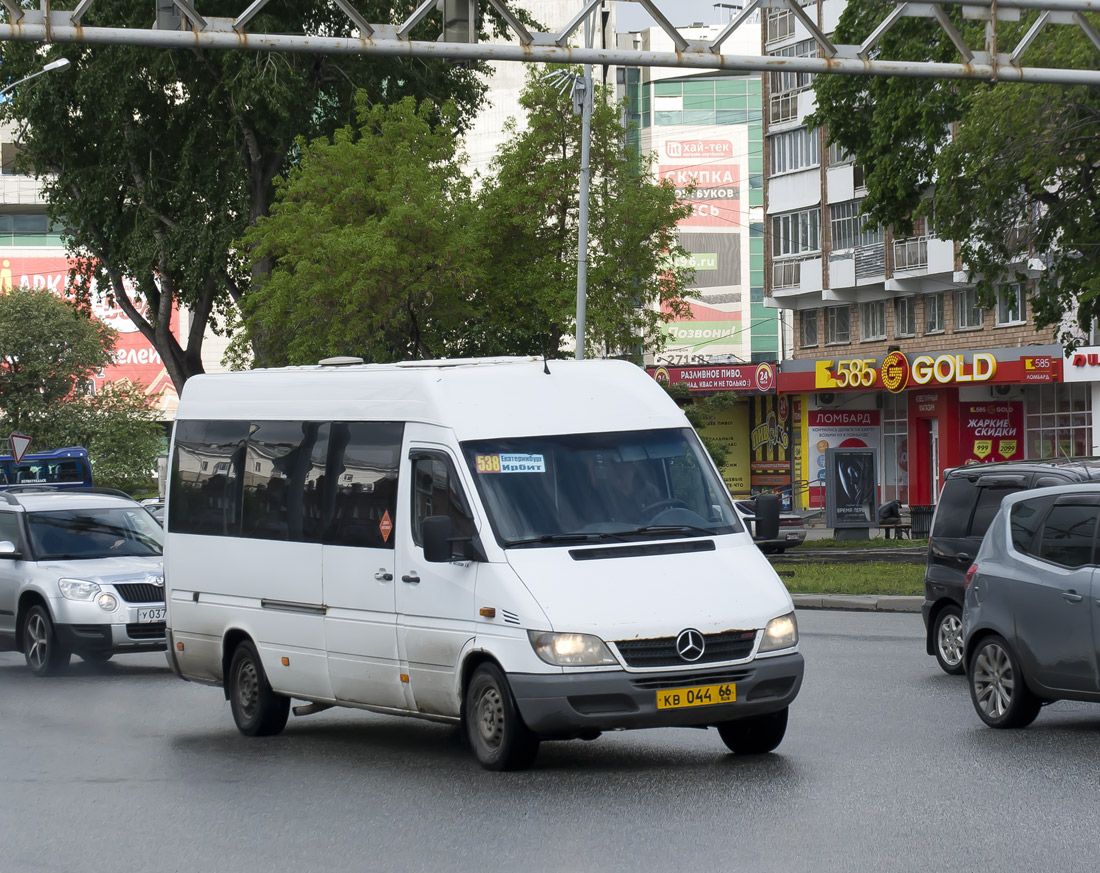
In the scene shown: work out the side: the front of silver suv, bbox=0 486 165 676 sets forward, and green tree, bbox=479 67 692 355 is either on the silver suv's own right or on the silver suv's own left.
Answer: on the silver suv's own left

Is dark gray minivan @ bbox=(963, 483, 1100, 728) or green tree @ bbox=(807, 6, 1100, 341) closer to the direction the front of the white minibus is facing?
the dark gray minivan

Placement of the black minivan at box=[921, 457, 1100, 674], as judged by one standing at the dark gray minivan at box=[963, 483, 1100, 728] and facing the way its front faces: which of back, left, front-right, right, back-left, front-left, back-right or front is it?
back-left

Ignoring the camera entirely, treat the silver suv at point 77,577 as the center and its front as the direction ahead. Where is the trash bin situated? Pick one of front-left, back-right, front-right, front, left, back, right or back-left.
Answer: left

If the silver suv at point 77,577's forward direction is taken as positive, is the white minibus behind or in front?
in front
